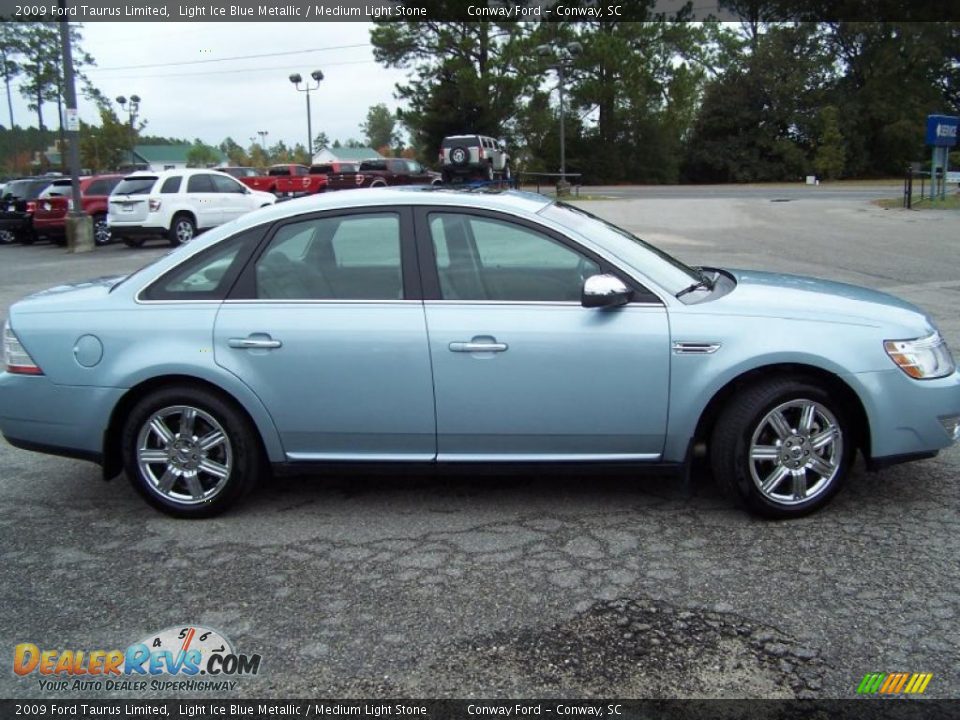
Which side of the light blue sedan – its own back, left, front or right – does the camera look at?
right

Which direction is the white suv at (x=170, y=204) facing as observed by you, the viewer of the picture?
facing away from the viewer and to the right of the viewer

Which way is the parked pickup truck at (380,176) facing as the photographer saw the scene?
facing away from the viewer and to the right of the viewer

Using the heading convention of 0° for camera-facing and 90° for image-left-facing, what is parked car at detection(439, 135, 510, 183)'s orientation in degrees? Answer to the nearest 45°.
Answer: approximately 225°

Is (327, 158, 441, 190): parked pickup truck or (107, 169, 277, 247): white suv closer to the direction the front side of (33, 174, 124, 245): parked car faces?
the parked pickup truck

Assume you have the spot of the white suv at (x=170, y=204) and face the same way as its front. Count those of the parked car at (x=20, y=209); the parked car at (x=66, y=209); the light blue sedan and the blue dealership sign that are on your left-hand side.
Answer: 2

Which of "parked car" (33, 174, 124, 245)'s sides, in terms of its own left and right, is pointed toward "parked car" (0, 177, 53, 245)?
left

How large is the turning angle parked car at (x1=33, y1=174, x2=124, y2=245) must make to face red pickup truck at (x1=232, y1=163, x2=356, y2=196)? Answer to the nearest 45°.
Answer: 0° — it already faces it
